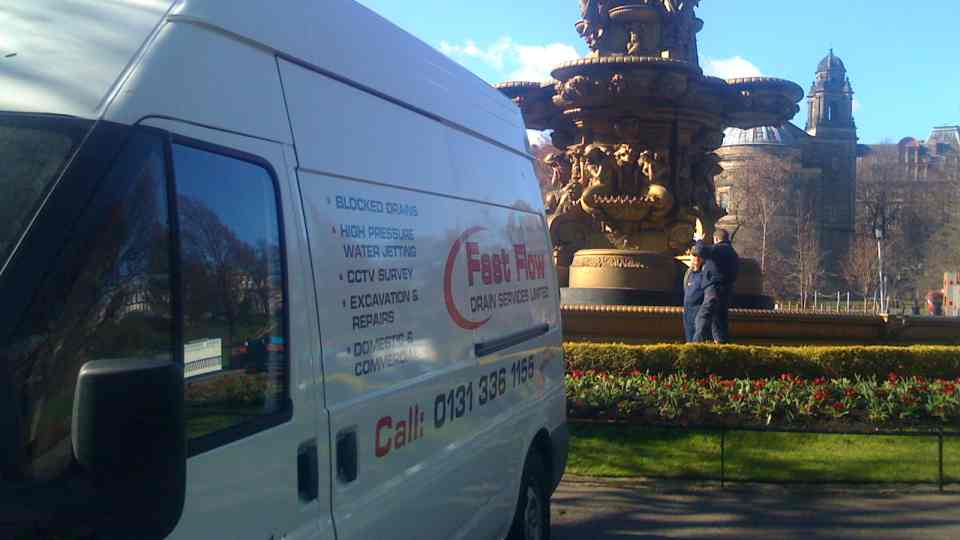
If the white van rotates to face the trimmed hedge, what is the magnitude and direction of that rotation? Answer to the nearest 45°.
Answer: approximately 180°

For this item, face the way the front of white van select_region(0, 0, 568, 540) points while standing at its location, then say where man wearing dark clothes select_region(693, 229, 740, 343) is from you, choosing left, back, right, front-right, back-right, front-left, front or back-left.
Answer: back

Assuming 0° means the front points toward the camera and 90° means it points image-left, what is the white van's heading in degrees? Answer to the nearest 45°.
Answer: approximately 45°

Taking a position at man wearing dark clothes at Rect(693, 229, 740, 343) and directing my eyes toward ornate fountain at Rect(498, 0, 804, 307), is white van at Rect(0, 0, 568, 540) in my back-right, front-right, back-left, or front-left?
back-left

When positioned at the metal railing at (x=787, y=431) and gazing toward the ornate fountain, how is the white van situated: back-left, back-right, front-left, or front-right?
back-left

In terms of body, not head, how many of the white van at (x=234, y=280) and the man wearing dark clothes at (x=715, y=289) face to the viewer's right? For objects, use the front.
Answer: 0
